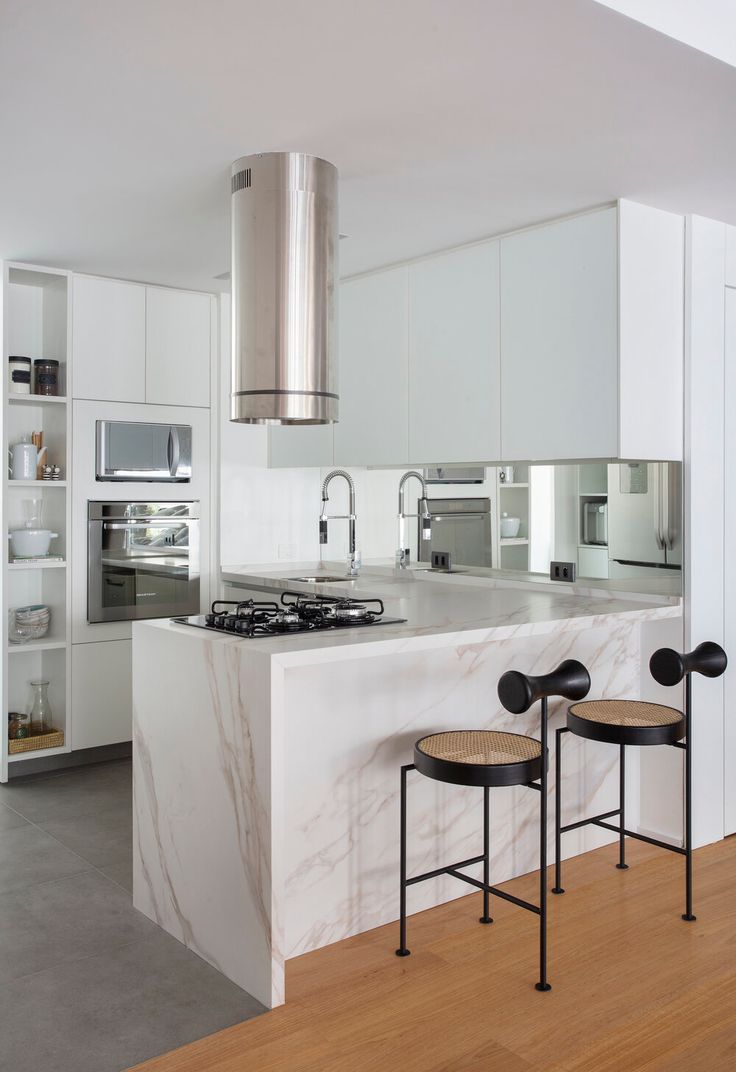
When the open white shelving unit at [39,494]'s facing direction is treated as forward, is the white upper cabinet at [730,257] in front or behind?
in front

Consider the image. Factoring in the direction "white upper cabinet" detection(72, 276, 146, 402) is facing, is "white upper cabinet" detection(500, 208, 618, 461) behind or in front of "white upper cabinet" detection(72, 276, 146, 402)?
in front

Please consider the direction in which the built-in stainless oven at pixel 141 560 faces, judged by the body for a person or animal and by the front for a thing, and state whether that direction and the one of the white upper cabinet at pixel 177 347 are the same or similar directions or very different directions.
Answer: same or similar directions

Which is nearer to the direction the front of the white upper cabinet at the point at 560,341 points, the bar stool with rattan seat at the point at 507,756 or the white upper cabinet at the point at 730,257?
the bar stool with rattan seat

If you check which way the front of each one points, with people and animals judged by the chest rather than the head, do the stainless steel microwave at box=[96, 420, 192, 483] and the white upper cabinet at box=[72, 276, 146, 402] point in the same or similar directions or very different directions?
same or similar directions

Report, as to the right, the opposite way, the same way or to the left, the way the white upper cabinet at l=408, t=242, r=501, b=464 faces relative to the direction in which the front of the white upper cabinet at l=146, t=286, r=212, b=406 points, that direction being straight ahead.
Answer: to the right

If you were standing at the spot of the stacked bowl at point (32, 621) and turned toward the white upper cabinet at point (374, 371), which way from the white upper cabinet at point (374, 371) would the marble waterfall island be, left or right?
right

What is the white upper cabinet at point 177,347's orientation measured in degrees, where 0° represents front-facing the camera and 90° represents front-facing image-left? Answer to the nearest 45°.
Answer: approximately 315°

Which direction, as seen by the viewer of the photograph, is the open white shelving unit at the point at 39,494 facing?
facing the viewer and to the right of the viewer

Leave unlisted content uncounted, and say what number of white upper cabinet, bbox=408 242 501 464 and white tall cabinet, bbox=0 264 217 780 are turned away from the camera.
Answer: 0

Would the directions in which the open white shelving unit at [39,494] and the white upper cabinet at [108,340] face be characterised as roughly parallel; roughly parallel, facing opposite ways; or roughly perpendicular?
roughly parallel

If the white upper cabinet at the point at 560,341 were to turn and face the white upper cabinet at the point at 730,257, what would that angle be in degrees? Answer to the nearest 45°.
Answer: approximately 135° to its left

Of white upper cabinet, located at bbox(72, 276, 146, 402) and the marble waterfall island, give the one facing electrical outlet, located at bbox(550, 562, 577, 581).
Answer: the white upper cabinet

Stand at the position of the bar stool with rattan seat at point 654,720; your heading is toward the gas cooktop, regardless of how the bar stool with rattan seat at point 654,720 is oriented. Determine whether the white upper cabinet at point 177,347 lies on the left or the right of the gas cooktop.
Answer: right
